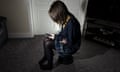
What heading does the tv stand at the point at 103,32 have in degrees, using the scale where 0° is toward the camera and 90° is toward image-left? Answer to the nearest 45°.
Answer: approximately 45°

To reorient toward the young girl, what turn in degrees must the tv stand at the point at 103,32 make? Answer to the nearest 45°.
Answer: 0° — it already faces them
